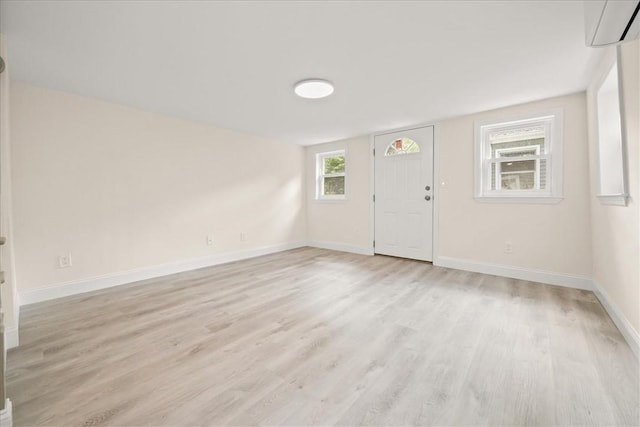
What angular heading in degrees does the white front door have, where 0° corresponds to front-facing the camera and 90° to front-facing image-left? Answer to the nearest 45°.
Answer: approximately 45°

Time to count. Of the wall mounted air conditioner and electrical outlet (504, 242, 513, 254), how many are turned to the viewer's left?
1

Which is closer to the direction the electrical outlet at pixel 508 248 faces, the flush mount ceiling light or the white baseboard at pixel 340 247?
the flush mount ceiling light

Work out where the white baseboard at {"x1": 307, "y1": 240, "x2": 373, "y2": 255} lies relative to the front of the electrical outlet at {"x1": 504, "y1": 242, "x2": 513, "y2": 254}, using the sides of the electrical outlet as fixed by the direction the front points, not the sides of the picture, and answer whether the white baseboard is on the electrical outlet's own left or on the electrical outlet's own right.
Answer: on the electrical outlet's own right

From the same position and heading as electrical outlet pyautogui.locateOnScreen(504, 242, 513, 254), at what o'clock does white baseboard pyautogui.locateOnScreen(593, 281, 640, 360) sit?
The white baseboard is roughly at 11 o'clock from the electrical outlet.

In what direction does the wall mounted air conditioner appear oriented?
to the viewer's left

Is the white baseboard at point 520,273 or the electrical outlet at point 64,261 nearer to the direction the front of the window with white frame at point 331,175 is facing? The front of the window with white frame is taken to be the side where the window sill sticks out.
the electrical outlet

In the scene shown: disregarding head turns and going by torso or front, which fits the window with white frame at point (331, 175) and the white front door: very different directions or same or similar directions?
same or similar directions

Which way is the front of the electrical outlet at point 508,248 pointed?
toward the camera

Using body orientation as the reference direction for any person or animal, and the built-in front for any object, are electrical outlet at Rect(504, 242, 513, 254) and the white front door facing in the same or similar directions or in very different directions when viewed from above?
same or similar directions

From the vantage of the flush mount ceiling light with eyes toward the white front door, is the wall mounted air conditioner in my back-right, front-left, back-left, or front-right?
back-right

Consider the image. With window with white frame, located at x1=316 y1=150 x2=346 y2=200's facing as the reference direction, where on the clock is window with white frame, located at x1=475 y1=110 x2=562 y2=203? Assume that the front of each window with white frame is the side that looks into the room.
window with white frame, located at x1=475 y1=110 x2=562 y2=203 is roughly at 9 o'clock from window with white frame, located at x1=316 y1=150 x2=346 y2=200.

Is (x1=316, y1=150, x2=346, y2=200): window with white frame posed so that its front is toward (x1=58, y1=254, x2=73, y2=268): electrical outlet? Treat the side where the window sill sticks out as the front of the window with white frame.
yes

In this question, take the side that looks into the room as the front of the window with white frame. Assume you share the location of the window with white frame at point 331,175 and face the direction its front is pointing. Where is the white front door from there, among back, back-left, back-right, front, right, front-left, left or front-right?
left

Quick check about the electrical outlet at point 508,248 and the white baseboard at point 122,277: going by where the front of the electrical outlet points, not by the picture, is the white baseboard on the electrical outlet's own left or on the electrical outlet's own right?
on the electrical outlet's own right

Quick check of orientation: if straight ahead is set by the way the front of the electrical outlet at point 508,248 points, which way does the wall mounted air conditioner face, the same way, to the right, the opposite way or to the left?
to the right

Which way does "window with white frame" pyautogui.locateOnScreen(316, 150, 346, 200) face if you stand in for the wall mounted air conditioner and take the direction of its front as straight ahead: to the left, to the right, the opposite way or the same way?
to the left
